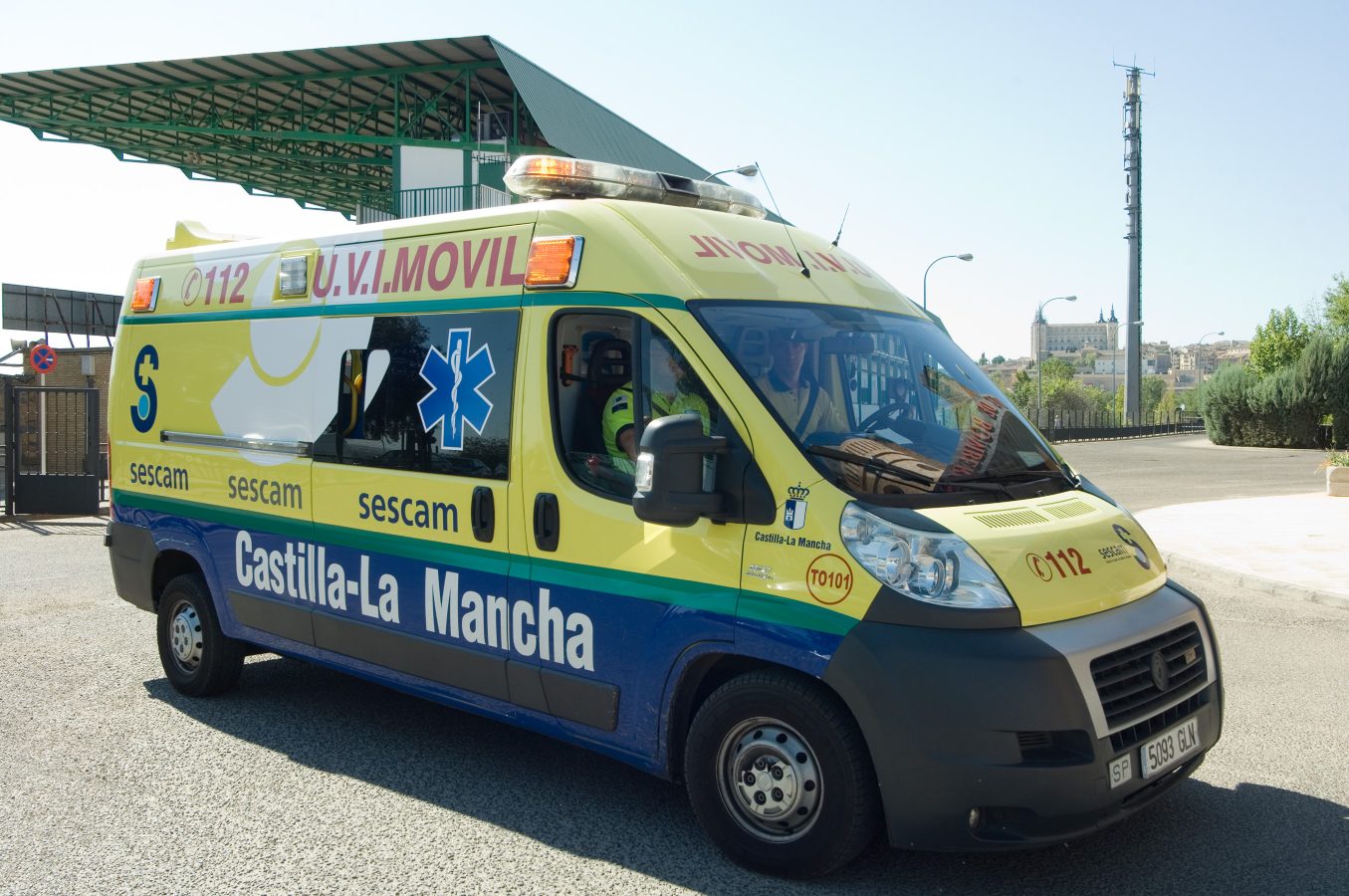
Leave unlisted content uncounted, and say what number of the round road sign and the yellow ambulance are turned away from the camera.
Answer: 0

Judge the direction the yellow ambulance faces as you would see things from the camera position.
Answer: facing the viewer and to the right of the viewer

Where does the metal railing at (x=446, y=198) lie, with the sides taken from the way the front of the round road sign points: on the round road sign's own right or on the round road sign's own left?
on the round road sign's own left

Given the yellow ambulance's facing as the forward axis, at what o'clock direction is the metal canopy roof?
The metal canopy roof is roughly at 7 o'clock from the yellow ambulance.

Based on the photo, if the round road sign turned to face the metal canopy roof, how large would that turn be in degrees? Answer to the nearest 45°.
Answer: approximately 135° to its left

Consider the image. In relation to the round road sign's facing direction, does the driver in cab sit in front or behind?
in front

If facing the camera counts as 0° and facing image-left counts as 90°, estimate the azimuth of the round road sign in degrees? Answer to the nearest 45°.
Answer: approximately 0°

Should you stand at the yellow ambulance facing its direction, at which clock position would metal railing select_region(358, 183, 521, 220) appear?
The metal railing is roughly at 7 o'clock from the yellow ambulance.

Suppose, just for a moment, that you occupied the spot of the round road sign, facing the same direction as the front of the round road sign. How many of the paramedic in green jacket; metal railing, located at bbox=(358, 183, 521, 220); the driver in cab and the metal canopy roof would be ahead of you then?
2

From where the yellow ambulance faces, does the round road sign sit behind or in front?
behind

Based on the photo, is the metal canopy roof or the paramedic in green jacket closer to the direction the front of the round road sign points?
the paramedic in green jacket
